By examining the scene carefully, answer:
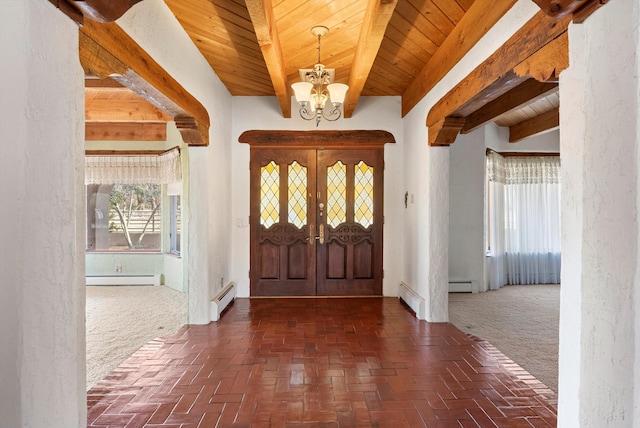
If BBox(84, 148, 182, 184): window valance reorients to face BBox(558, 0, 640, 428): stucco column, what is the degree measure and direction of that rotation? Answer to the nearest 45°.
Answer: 0° — it already faces it

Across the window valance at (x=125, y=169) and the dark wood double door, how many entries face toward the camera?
2

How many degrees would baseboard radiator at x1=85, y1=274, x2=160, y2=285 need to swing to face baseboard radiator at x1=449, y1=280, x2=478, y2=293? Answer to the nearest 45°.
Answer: approximately 45° to its left

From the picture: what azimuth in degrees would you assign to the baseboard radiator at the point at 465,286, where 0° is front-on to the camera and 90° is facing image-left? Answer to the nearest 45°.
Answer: approximately 0°

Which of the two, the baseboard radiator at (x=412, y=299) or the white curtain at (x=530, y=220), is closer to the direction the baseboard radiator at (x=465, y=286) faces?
the baseboard radiator

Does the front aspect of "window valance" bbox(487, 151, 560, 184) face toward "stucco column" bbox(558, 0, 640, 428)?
yes

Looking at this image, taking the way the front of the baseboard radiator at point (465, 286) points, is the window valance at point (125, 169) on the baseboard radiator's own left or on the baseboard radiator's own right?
on the baseboard radiator's own right

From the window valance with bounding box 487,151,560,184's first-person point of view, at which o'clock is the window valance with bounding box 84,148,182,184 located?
the window valance with bounding box 84,148,182,184 is roughly at 2 o'clock from the window valance with bounding box 487,151,560,184.

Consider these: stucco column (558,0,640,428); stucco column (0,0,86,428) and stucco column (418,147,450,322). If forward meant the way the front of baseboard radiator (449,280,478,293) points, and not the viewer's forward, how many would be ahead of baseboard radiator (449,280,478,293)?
3
